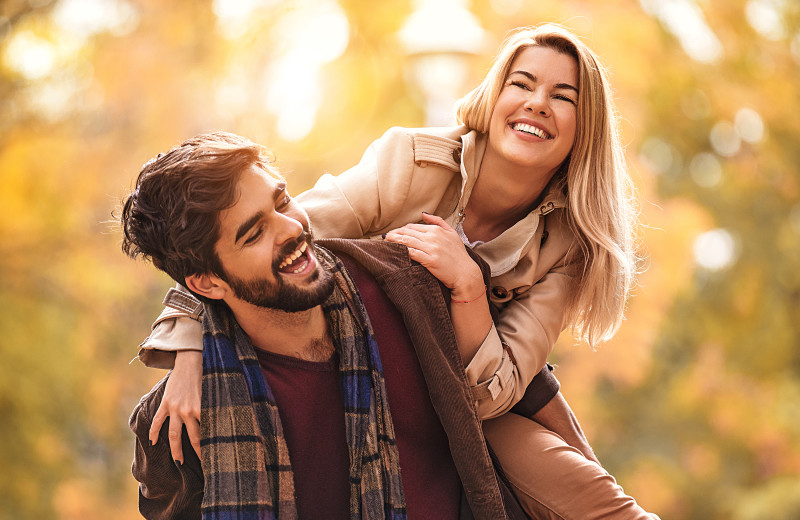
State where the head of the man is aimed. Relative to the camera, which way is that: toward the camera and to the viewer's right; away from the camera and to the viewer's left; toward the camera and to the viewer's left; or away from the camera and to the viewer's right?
toward the camera and to the viewer's right

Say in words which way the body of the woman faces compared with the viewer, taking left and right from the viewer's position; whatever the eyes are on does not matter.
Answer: facing the viewer and to the left of the viewer

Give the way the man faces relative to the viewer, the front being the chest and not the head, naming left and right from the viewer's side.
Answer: facing the viewer
